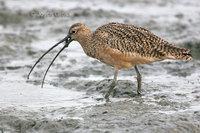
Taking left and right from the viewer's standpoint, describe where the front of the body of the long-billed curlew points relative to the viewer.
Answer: facing to the left of the viewer
